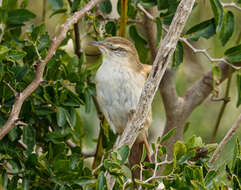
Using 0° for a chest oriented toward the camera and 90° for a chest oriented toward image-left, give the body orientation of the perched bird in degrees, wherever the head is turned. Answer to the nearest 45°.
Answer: approximately 45°

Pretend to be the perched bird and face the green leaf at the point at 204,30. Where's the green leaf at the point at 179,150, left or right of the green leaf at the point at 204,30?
right

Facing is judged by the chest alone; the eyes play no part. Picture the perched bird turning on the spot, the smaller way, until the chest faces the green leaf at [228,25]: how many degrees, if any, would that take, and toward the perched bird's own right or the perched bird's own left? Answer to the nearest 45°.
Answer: approximately 135° to the perched bird's own left
